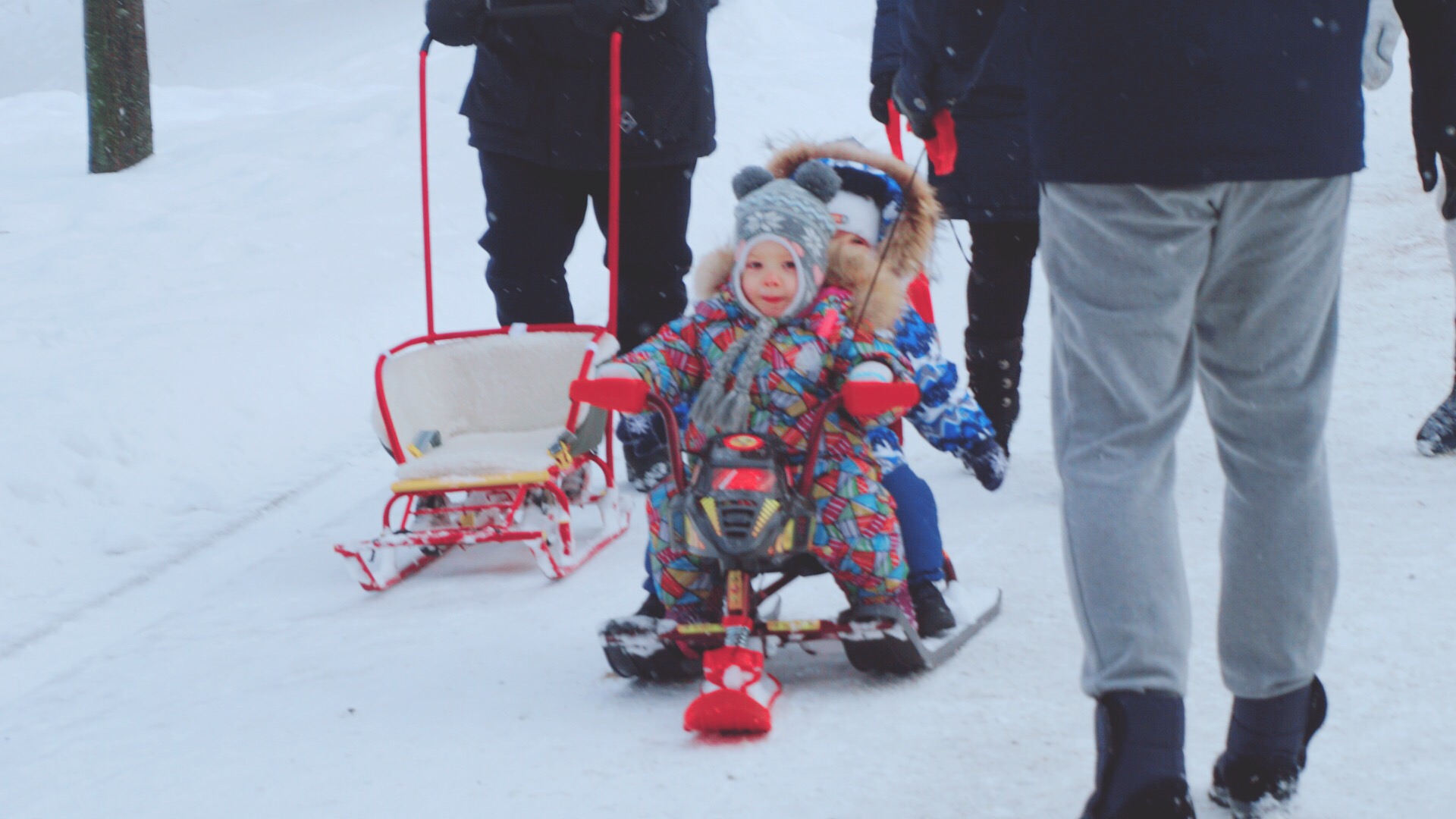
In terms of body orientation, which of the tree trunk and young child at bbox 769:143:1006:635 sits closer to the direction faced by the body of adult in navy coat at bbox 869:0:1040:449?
the young child

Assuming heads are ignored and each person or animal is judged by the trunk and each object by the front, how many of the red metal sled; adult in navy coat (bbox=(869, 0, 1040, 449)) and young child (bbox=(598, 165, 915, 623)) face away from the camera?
0

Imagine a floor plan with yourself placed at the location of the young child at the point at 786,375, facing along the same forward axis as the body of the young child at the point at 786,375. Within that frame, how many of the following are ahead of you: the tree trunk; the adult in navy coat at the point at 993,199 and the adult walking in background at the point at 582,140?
0

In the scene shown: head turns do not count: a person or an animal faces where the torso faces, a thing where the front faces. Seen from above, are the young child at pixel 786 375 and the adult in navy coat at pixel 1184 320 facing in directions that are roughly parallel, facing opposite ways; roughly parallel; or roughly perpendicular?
roughly parallel, facing opposite ways

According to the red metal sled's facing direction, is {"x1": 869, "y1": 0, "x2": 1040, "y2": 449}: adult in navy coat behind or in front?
behind

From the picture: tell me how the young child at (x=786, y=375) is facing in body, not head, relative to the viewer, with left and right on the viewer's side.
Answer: facing the viewer

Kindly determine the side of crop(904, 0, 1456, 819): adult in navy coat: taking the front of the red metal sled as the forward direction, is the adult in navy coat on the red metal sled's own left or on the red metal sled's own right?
on the red metal sled's own left

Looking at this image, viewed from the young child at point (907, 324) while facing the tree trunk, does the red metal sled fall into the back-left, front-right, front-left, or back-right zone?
front-left

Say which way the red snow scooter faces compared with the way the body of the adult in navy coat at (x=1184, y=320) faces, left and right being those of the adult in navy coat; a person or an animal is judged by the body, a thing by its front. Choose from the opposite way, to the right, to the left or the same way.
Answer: the opposite way

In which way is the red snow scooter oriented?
toward the camera

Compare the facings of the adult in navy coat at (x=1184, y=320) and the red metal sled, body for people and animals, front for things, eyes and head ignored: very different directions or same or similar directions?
very different directions

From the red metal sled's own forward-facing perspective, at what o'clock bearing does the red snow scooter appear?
The red snow scooter is roughly at 10 o'clock from the red metal sled.

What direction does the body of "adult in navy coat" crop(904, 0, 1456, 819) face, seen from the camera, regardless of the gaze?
away from the camera

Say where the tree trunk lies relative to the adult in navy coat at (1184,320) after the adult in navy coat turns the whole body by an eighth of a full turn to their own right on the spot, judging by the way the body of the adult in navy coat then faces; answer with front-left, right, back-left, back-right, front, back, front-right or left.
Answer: left

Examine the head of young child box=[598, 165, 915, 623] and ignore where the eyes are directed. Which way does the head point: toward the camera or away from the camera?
toward the camera

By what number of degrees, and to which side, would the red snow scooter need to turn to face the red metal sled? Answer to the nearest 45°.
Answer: approximately 135° to its right

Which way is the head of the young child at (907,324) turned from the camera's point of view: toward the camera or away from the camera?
toward the camera

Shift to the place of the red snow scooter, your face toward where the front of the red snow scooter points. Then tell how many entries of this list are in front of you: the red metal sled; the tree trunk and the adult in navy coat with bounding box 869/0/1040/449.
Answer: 0

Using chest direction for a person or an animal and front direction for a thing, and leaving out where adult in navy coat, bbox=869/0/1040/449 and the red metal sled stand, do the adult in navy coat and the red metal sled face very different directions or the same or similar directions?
same or similar directions
